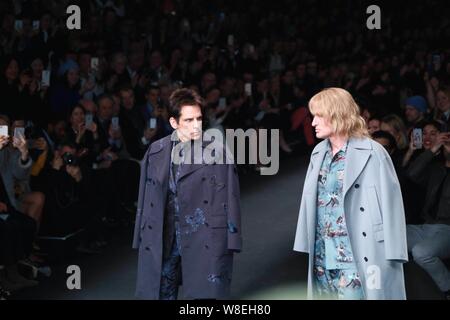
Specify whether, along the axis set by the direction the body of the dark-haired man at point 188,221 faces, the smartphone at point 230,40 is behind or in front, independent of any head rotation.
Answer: behind

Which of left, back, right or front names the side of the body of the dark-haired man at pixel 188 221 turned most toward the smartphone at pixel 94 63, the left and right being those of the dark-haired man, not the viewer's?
back

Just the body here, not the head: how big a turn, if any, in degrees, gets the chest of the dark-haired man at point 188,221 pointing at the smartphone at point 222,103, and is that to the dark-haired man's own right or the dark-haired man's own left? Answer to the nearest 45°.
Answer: approximately 180°

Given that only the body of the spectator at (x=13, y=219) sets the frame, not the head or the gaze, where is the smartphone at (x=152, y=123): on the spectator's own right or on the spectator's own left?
on the spectator's own left

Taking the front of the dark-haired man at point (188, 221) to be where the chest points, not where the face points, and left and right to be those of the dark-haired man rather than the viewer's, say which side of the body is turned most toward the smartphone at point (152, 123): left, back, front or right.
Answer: back

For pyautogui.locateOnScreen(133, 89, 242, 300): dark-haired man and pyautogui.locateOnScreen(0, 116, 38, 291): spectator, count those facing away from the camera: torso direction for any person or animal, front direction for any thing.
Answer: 0

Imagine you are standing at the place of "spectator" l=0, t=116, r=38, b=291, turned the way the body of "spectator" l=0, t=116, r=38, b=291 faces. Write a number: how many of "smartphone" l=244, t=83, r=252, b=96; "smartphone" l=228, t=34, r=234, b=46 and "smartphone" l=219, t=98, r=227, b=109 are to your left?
3

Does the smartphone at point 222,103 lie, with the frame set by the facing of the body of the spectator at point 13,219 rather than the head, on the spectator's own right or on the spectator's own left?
on the spectator's own left

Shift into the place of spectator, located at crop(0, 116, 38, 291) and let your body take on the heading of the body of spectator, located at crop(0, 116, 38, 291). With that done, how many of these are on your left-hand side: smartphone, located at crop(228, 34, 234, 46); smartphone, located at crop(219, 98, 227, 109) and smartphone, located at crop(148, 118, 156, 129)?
3

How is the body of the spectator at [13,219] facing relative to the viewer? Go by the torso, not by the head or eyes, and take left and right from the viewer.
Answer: facing the viewer and to the right of the viewer

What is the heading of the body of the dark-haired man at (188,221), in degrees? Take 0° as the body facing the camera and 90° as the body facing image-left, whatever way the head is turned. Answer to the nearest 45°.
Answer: approximately 0°

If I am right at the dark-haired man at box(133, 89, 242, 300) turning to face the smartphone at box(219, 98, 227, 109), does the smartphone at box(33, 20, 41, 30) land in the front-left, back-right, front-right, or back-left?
front-left
